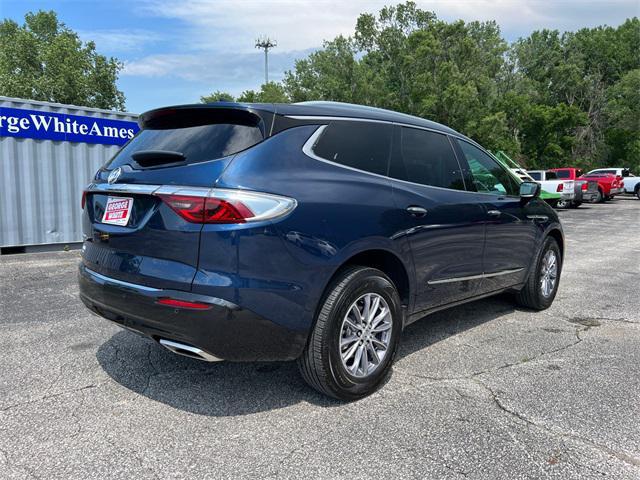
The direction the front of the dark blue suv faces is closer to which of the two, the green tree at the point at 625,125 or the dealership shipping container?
the green tree

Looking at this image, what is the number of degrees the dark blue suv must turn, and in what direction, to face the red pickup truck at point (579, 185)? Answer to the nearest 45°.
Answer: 0° — it already faces it

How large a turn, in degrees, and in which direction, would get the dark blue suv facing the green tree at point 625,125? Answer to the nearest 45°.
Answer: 0° — it already faces it

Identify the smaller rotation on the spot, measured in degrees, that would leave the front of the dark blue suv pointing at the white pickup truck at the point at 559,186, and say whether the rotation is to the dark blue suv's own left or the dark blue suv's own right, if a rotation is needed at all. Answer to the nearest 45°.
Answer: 0° — it already faces it

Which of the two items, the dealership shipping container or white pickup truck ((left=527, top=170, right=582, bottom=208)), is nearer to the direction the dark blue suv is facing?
the white pickup truck

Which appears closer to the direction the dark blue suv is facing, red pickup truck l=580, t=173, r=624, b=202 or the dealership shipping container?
the red pickup truck

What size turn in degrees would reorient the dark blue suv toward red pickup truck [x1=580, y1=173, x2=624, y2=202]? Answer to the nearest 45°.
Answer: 0° — it already faces it

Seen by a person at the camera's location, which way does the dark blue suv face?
facing away from the viewer and to the right of the viewer

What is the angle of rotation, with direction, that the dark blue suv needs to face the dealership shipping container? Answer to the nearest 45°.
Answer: approximately 90° to its left

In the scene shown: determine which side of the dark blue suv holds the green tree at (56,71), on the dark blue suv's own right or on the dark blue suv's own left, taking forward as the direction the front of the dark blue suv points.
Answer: on the dark blue suv's own left
